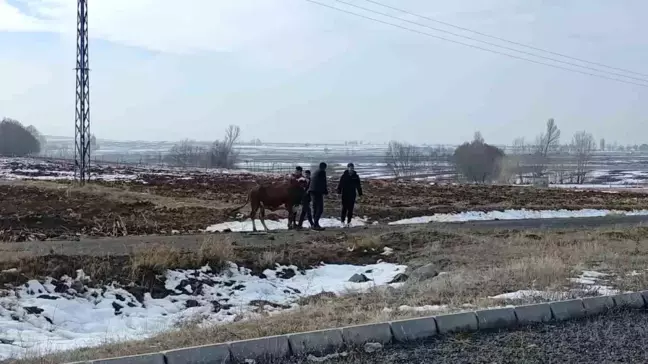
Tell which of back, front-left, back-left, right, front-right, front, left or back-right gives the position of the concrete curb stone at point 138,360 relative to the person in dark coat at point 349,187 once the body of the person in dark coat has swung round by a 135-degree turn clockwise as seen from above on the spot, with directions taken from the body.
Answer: back-left

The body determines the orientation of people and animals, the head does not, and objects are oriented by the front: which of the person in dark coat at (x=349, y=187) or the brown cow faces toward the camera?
the person in dark coat

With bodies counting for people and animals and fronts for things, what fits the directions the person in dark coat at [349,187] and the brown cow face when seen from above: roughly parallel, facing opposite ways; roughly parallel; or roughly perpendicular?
roughly perpendicular

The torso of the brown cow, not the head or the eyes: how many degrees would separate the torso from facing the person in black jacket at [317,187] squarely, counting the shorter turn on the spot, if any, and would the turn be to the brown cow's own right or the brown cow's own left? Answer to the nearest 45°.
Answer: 0° — it already faces them

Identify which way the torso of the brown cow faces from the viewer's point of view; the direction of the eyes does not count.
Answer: to the viewer's right

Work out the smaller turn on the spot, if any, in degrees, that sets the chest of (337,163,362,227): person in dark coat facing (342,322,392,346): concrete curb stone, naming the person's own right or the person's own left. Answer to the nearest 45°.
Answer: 0° — they already face it

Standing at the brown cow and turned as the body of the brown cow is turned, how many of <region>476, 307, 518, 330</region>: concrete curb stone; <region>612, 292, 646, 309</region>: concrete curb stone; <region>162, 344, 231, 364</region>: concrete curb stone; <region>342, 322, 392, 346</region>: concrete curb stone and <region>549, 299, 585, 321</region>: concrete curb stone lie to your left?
0

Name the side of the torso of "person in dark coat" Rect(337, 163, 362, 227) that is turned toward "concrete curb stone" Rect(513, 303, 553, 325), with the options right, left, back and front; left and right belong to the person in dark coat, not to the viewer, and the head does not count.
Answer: front

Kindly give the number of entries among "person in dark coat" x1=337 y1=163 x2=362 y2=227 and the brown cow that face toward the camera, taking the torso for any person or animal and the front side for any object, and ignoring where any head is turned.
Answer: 1

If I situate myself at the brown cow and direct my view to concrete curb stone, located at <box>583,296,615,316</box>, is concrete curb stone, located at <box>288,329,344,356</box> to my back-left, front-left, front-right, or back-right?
front-right

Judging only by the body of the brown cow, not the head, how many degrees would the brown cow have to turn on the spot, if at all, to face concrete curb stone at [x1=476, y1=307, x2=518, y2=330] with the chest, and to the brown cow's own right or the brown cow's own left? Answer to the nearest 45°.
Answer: approximately 90° to the brown cow's own right

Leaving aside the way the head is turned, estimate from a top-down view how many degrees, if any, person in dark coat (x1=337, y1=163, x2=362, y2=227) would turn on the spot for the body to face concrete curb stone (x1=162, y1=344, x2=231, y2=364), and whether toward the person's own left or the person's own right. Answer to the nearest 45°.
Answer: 0° — they already face it

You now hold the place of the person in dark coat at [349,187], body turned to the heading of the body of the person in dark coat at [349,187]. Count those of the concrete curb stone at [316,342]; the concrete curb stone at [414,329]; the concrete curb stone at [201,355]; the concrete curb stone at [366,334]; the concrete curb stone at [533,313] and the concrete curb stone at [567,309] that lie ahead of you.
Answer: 6

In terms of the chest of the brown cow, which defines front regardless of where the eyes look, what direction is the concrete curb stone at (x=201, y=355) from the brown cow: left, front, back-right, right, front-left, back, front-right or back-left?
right

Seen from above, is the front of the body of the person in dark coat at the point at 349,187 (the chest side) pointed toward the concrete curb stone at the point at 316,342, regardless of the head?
yes

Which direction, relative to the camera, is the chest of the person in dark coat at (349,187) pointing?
toward the camera

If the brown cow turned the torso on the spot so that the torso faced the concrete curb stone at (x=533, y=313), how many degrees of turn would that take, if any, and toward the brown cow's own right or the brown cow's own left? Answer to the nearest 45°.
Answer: approximately 90° to the brown cow's own right

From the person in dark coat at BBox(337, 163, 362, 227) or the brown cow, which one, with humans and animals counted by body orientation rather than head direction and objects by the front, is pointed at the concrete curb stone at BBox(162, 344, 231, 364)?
the person in dark coat
